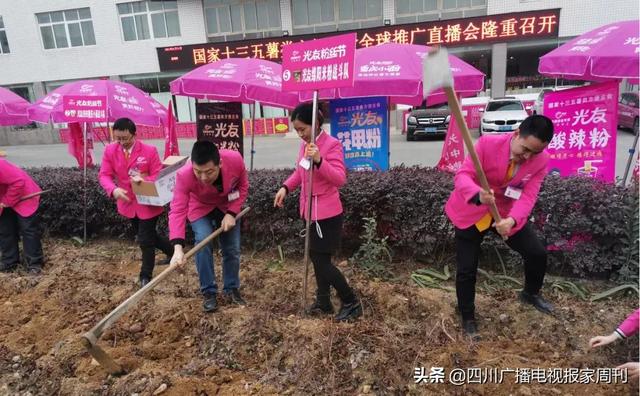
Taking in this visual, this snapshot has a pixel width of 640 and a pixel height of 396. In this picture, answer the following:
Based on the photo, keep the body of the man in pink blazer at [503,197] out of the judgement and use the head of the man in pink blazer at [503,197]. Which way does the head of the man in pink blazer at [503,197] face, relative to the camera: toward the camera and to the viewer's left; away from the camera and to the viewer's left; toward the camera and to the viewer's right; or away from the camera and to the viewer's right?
toward the camera and to the viewer's left

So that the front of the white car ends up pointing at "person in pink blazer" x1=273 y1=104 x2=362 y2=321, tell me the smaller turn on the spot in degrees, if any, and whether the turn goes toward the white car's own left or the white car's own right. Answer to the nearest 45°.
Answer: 0° — it already faces them

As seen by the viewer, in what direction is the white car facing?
toward the camera

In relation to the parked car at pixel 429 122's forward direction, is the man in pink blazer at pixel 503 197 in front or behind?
in front

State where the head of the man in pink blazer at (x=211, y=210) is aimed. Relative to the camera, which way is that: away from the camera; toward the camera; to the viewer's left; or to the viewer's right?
toward the camera

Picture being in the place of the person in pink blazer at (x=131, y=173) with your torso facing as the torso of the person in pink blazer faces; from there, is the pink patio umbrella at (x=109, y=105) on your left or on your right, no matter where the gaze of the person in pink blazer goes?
on your right

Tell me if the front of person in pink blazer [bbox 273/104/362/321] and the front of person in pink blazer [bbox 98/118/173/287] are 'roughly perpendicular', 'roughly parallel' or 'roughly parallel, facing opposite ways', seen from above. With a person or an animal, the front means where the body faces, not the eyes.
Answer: roughly parallel

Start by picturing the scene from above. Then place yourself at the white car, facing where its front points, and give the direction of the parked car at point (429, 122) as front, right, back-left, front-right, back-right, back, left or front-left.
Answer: right

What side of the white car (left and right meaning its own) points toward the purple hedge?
front

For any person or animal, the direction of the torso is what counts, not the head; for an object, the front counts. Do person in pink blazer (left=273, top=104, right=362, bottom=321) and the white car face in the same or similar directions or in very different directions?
same or similar directions

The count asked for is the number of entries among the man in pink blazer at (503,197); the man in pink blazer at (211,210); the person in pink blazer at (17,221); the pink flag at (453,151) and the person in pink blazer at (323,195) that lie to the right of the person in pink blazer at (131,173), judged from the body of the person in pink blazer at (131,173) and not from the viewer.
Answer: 1

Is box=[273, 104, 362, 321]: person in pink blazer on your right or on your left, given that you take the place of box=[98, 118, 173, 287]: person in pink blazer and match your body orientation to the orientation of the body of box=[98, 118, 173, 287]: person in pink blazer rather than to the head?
on your left

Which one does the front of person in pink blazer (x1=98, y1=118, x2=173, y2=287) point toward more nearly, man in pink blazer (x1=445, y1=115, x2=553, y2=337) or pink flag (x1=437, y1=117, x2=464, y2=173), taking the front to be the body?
the man in pink blazer

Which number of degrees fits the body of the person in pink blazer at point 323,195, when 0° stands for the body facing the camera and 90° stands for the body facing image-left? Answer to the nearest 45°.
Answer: approximately 45°

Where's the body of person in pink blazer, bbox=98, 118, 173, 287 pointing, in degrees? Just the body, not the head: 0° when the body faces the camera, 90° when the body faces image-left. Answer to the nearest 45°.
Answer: approximately 45°

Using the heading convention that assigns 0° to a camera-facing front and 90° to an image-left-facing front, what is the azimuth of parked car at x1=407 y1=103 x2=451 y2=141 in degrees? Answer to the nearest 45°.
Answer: approximately 0°
